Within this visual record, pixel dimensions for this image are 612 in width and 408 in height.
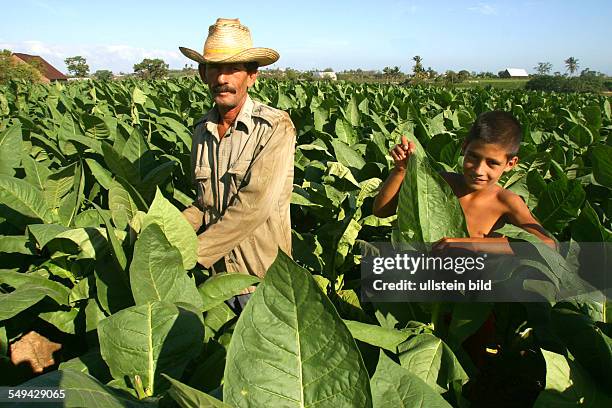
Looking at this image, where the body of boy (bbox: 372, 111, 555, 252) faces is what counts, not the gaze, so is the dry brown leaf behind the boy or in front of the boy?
in front

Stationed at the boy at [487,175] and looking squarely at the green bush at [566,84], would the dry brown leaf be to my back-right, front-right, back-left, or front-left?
back-left

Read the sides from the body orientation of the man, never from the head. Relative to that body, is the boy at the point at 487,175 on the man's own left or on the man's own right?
on the man's own left

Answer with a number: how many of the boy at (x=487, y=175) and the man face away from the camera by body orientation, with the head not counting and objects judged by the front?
0

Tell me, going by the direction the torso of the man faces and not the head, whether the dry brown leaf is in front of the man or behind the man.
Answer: in front

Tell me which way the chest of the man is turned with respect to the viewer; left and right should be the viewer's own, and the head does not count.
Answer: facing the viewer and to the left of the viewer

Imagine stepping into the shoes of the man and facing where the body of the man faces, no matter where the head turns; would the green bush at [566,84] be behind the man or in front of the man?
behind

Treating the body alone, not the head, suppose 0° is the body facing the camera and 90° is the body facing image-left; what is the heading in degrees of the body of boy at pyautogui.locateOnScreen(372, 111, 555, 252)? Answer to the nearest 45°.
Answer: approximately 45°
